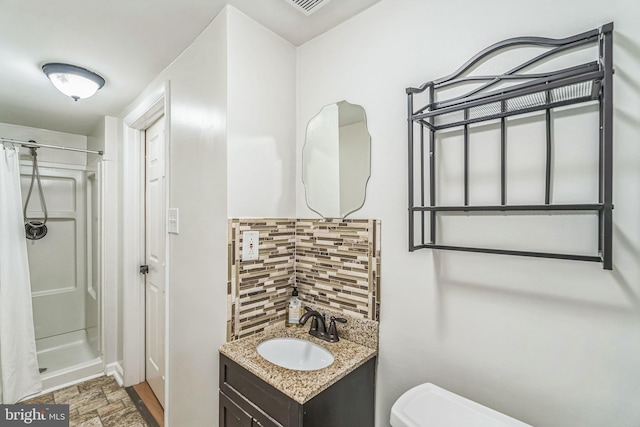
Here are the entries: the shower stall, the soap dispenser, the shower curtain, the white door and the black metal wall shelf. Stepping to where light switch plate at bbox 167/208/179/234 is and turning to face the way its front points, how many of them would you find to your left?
2

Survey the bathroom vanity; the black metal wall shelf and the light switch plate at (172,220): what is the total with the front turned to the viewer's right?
0

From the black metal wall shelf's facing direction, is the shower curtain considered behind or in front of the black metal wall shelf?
in front

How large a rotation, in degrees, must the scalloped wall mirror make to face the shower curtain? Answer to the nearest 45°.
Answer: approximately 45° to its right

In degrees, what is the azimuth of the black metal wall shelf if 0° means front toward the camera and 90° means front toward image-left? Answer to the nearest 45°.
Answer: approximately 45°

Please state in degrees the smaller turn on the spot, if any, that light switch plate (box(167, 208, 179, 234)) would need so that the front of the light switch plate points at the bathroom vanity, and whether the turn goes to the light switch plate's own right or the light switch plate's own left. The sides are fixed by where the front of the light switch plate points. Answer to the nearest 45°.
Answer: approximately 90° to the light switch plate's own left

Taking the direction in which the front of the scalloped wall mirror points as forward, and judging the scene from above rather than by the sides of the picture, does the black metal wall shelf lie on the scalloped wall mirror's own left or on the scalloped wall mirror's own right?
on the scalloped wall mirror's own left

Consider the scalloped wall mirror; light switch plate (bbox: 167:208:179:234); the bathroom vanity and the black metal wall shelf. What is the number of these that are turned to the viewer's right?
0

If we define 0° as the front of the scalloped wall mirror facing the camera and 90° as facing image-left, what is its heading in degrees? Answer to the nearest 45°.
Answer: approximately 45°
